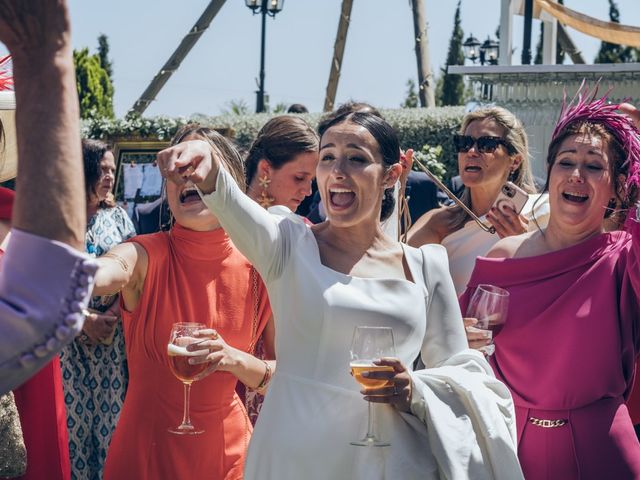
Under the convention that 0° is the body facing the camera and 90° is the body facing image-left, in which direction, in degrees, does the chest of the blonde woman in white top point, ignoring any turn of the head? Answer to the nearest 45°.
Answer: approximately 45°

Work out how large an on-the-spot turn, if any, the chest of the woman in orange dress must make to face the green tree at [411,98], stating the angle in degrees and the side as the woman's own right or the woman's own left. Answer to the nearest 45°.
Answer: approximately 180°

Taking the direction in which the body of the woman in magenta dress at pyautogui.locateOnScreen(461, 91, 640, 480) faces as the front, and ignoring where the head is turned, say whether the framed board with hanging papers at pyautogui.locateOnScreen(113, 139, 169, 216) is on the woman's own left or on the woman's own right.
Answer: on the woman's own right

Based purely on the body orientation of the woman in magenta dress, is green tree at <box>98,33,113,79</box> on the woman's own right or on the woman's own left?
on the woman's own right

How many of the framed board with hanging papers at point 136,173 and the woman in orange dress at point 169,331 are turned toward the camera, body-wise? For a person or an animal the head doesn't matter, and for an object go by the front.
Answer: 2

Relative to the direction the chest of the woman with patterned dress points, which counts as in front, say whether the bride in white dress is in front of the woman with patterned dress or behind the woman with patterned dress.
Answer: in front

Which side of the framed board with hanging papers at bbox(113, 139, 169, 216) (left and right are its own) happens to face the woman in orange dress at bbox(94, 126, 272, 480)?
front

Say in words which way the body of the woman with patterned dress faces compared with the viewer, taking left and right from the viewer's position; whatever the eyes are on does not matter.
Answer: facing the viewer and to the right of the viewer

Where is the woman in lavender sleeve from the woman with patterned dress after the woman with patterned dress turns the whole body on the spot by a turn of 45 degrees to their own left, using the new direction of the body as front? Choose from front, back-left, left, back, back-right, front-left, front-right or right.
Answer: right

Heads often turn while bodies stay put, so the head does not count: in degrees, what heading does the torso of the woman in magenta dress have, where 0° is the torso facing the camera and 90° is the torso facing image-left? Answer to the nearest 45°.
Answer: approximately 45°

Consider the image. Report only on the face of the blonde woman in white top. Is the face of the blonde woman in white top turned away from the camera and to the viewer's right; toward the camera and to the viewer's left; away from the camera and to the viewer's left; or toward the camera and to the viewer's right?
toward the camera and to the viewer's left

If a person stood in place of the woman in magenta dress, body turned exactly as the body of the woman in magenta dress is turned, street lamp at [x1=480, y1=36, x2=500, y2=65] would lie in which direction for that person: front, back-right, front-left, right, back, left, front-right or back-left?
back-right

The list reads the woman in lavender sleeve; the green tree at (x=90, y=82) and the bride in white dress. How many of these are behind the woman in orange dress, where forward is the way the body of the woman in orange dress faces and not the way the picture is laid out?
1

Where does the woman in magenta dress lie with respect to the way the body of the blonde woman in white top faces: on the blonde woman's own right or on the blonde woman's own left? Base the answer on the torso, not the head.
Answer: on the blonde woman's own left

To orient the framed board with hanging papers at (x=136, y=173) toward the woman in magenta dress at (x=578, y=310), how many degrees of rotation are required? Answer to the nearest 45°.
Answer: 0° — it already faces them

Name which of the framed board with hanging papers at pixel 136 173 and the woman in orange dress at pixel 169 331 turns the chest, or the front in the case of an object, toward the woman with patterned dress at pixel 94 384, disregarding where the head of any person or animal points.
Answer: the framed board with hanging papers
